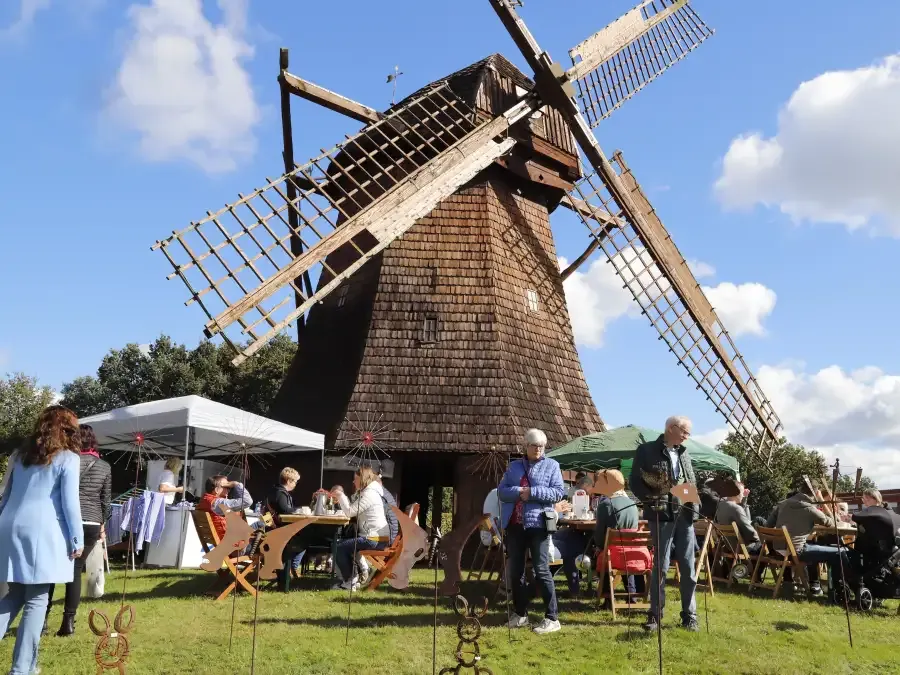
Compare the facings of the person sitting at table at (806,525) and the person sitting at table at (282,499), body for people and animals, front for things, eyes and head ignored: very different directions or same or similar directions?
same or similar directions

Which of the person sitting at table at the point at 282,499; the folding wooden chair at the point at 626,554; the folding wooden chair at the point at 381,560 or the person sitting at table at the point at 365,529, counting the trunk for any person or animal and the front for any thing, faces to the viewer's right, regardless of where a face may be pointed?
the person sitting at table at the point at 282,499

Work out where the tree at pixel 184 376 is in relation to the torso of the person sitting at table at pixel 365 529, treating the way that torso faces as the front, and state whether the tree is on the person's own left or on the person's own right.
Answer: on the person's own right

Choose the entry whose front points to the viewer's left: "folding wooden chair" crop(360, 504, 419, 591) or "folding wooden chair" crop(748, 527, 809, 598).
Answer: "folding wooden chair" crop(360, 504, 419, 591)

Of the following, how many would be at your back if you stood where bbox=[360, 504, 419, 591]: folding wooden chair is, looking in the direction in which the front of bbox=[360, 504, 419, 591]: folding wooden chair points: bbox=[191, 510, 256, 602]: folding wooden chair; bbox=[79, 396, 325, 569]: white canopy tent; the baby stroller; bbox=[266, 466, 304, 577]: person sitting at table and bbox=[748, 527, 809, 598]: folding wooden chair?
2

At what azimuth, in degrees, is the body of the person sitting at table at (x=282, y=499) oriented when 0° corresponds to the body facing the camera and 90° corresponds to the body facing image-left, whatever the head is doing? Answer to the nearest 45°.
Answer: approximately 270°

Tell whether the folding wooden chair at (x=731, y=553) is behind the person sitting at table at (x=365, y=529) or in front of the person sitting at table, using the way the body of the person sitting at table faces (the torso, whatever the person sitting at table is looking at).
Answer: behind

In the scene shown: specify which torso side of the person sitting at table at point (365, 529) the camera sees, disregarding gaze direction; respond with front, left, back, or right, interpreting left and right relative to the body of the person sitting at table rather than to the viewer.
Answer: left

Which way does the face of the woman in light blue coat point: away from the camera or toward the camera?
away from the camera

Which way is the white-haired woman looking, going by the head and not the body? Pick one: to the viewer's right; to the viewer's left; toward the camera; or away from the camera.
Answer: toward the camera

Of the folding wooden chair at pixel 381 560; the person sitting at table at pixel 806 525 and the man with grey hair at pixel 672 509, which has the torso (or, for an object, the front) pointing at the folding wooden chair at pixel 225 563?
the folding wooden chair at pixel 381 560

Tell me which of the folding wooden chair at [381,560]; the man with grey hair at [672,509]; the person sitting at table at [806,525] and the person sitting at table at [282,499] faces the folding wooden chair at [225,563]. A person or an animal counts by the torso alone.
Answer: the folding wooden chair at [381,560]

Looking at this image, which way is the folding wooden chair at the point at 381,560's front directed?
to the viewer's left

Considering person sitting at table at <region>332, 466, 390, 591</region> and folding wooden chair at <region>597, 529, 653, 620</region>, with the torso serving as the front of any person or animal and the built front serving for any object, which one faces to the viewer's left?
the person sitting at table

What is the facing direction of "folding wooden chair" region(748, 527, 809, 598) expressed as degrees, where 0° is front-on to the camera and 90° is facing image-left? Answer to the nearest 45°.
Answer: approximately 225°
